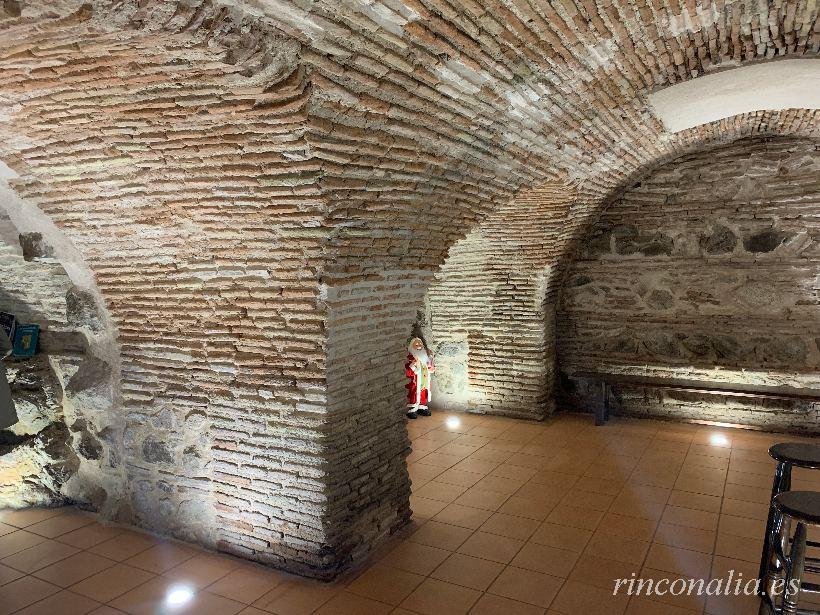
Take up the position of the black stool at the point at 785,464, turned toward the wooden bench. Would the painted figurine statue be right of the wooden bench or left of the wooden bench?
left

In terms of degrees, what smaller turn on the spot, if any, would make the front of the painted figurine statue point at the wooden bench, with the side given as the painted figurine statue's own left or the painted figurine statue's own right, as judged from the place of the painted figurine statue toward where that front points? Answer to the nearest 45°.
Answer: approximately 45° to the painted figurine statue's own left

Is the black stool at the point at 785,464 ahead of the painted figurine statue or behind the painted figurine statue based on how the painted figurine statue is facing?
ahead

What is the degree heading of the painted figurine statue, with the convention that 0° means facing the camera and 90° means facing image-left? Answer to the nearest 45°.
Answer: approximately 315°

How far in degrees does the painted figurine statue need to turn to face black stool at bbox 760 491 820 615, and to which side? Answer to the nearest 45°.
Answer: approximately 45° to its right
